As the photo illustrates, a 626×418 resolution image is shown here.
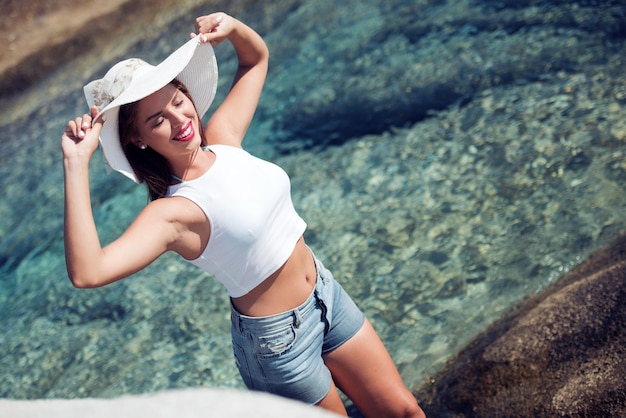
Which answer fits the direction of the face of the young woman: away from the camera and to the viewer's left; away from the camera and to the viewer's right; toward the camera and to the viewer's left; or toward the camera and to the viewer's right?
toward the camera and to the viewer's right

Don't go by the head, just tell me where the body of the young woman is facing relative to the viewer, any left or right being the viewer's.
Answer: facing the viewer and to the right of the viewer
